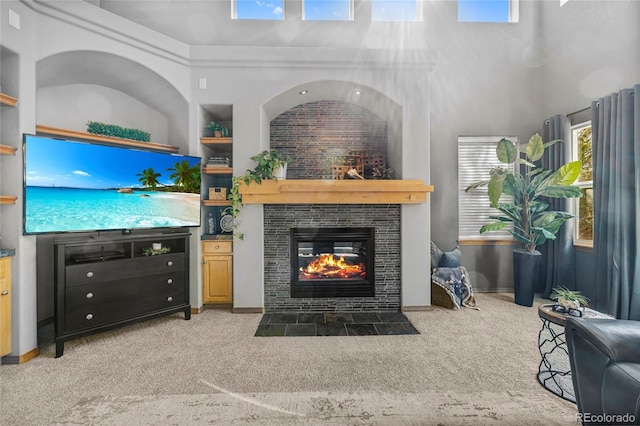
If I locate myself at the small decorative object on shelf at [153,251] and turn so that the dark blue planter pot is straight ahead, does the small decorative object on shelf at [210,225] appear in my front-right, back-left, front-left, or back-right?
front-left

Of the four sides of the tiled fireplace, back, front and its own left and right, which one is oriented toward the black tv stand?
right

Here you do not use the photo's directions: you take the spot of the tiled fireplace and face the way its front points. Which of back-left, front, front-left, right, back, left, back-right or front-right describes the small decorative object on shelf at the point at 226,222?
right

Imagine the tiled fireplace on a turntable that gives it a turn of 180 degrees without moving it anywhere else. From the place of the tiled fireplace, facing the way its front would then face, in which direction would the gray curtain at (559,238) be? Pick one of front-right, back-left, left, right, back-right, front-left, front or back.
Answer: right

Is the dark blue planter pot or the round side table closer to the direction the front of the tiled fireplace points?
the round side table

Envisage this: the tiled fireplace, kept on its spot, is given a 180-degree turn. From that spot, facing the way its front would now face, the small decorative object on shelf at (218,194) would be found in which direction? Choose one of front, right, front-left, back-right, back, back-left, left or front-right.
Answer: left

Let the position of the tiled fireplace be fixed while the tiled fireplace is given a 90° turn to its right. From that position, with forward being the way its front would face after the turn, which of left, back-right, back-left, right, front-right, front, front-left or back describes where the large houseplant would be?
back

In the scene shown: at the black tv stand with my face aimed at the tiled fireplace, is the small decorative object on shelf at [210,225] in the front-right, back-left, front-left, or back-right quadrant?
front-left

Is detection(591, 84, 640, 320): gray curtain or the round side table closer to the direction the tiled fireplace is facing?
the round side table

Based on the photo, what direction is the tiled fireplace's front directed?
toward the camera

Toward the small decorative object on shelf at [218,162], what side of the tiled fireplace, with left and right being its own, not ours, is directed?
right

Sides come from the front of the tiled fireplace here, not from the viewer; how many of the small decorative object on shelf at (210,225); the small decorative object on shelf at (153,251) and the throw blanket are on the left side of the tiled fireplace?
1

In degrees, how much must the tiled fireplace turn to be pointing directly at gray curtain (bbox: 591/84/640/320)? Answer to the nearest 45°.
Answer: approximately 90° to its left

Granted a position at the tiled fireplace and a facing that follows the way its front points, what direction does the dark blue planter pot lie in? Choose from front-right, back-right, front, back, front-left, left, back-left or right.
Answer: left

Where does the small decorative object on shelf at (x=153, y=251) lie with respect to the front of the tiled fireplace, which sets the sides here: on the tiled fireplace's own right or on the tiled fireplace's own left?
on the tiled fireplace's own right

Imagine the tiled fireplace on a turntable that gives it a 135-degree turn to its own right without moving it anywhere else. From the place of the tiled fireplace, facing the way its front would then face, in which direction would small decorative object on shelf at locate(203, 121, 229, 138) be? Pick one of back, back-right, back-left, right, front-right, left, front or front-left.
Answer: front-left

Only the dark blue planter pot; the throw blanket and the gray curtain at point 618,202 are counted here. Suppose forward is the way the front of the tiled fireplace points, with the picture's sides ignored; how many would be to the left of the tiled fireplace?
3
